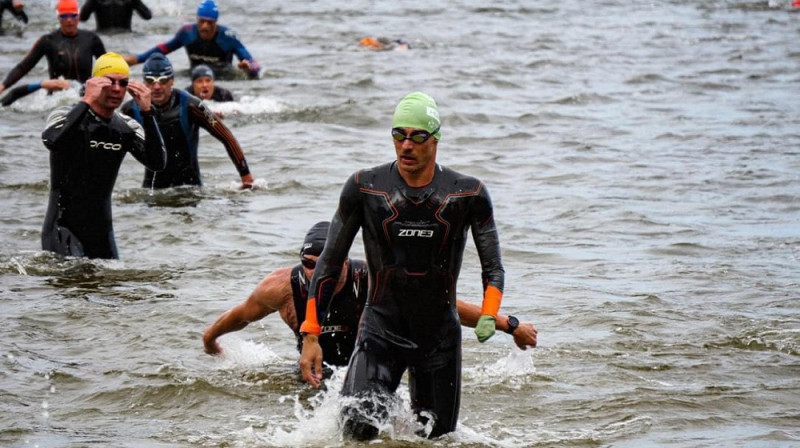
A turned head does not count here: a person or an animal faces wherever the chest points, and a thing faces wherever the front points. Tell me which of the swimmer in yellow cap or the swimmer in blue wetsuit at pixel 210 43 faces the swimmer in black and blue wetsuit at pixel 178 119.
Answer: the swimmer in blue wetsuit at pixel 210 43

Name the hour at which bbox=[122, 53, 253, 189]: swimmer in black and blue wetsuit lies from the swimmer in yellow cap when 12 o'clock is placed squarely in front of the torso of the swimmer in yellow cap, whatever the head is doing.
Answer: The swimmer in black and blue wetsuit is roughly at 8 o'clock from the swimmer in yellow cap.

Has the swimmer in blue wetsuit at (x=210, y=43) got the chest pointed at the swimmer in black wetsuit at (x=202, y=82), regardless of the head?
yes

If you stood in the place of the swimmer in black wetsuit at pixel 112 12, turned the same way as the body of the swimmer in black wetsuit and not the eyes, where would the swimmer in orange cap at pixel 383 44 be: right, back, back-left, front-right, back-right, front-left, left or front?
left

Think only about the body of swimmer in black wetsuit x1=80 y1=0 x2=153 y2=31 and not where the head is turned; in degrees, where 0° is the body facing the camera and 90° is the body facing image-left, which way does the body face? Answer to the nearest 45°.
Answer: approximately 0°

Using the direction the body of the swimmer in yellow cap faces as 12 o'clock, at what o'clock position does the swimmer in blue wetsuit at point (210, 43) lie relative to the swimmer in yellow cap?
The swimmer in blue wetsuit is roughly at 8 o'clock from the swimmer in yellow cap.

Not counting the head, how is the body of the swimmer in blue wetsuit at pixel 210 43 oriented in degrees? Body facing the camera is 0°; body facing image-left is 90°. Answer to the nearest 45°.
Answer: approximately 0°

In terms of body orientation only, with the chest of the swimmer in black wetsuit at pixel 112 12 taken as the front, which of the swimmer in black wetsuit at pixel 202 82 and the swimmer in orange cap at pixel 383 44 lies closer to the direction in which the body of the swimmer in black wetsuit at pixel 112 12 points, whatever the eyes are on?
the swimmer in black wetsuit at pixel 202 82

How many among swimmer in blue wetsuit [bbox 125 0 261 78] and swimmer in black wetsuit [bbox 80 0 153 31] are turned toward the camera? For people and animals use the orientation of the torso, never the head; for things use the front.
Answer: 2

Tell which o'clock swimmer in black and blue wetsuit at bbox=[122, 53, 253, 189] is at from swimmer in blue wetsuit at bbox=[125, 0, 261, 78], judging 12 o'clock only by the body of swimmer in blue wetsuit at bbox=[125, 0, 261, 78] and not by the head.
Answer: swimmer in black and blue wetsuit at bbox=[122, 53, 253, 189] is roughly at 12 o'clock from swimmer in blue wetsuit at bbox=[125, 0, 261, 78].
